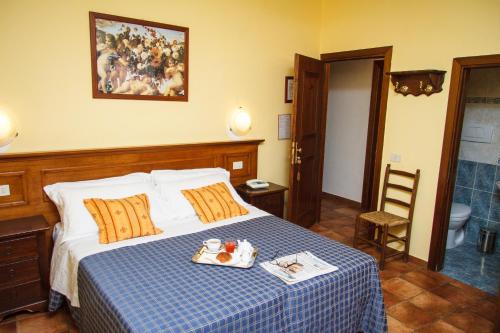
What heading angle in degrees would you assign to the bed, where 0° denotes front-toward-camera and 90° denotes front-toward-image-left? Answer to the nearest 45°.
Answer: approximately 315°

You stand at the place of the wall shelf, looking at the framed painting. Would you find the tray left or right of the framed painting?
left

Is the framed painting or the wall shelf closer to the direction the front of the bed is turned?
the wall shelf

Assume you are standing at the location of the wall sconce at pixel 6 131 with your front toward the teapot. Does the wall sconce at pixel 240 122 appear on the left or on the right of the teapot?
left

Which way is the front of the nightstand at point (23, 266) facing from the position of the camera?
facing the viewer and to the right of the viewer

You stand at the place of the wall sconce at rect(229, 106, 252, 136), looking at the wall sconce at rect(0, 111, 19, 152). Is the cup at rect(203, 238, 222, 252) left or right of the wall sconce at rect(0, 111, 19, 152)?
left

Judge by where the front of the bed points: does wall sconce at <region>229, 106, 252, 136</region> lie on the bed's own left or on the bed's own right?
on the bed's own left

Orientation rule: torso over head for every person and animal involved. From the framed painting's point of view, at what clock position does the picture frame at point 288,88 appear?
The picture frame is roughly at 10 o'clock from the framed painting.

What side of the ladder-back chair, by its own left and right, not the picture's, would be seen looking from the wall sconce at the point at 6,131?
front

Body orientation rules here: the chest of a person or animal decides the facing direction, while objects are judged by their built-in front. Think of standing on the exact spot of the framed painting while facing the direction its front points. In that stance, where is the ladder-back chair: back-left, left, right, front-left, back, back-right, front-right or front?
front-left

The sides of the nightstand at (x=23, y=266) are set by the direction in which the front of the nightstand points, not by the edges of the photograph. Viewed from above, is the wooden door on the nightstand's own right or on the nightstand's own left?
on the nightstand's own left

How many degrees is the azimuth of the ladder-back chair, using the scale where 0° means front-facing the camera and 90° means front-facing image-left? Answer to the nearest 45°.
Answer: approximately 45°
